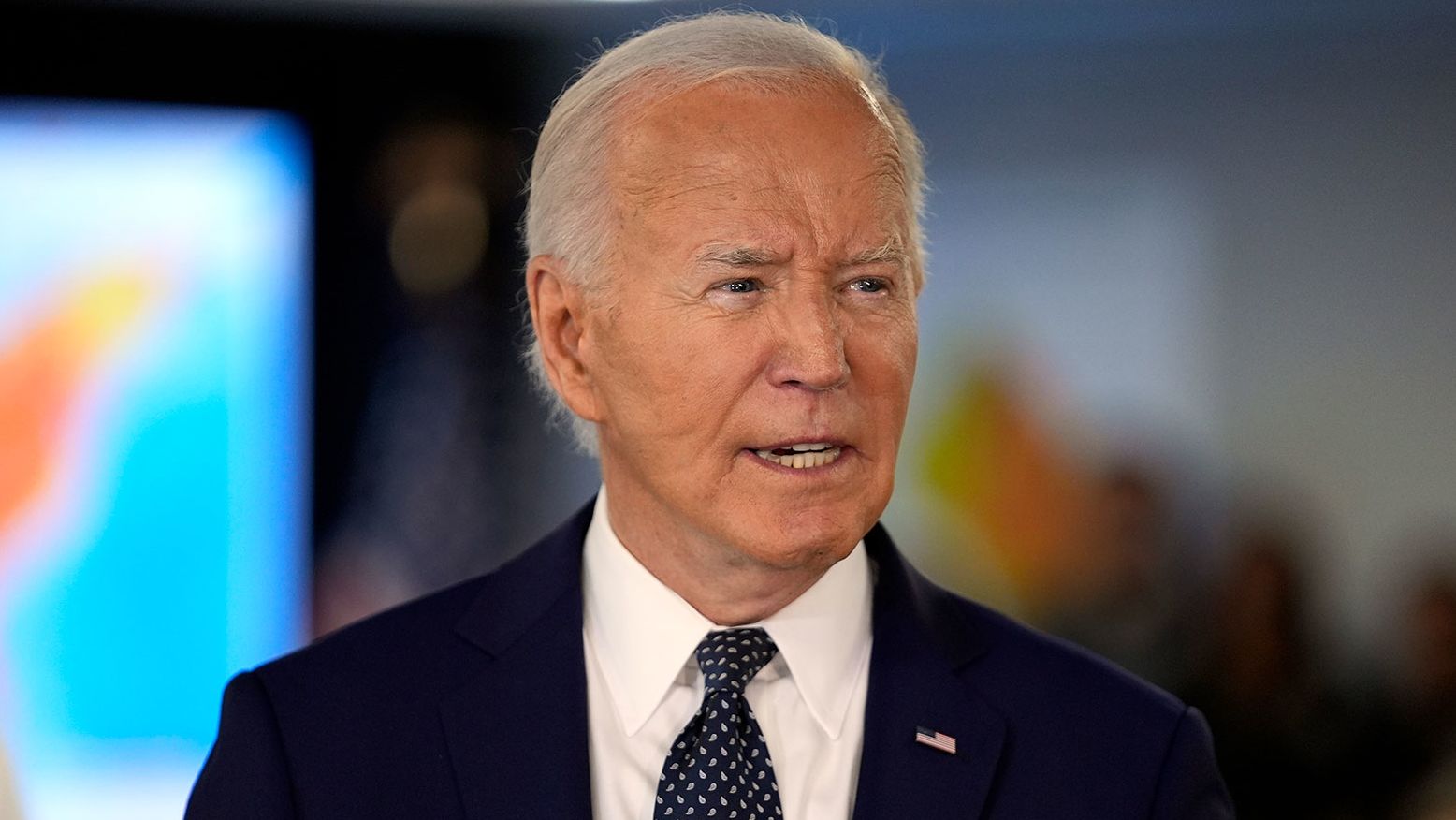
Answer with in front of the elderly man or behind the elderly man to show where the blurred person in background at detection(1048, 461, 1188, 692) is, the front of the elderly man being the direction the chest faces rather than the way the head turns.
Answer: behind

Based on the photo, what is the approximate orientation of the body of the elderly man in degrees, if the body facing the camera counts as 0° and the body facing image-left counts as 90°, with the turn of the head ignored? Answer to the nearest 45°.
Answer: approximately 0°

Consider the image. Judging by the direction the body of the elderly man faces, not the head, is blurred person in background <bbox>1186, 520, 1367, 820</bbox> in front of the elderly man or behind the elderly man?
behind

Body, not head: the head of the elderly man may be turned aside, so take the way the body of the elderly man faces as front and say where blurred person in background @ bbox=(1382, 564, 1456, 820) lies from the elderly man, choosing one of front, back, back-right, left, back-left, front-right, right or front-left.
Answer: back-left
